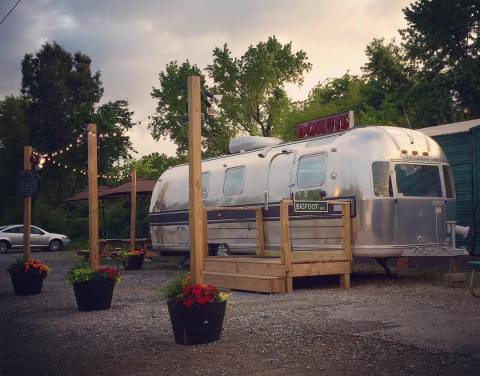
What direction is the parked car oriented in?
to the viewer's right

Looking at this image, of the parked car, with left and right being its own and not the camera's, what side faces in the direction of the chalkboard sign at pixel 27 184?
right

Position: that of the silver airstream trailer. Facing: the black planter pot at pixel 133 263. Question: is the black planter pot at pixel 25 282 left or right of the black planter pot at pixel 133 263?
left

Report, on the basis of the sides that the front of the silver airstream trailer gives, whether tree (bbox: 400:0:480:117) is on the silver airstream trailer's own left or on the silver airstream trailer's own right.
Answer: on the silver airstream trailer's own left

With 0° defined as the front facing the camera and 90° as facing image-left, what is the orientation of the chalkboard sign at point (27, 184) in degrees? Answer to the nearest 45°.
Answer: approximately 0°

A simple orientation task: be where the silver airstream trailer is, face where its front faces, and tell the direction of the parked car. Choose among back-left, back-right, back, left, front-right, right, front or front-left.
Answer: back

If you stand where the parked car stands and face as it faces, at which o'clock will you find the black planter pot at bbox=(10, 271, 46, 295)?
The black planter pot is roughly at 3 o'clock from the parked car.
